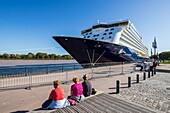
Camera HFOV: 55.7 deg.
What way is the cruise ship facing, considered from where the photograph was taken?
facing the viewer and to the left of the viewer
